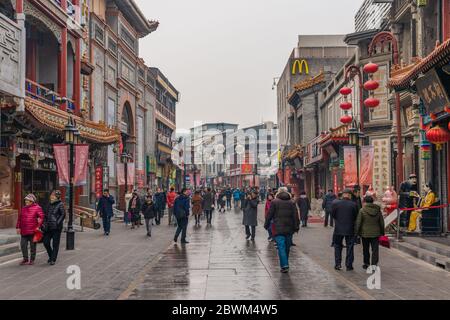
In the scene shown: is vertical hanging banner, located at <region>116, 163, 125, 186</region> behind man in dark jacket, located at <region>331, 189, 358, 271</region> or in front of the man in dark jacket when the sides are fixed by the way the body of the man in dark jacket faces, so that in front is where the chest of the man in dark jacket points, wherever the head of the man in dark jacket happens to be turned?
in front

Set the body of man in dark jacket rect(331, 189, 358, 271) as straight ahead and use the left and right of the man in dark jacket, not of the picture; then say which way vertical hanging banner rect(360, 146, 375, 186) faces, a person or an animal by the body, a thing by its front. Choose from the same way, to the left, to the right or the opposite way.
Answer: the opposite way

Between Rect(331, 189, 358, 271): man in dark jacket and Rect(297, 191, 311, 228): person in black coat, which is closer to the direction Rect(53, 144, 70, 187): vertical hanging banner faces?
the man in dark jacket

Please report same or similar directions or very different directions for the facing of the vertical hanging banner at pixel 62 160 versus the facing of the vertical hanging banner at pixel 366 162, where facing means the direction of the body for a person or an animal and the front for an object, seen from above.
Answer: same or similar directions

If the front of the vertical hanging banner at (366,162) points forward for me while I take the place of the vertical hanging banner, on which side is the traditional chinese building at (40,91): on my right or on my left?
on my right

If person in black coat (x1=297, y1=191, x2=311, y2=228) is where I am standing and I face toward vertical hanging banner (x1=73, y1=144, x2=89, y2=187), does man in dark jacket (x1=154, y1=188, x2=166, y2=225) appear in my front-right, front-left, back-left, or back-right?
front-right

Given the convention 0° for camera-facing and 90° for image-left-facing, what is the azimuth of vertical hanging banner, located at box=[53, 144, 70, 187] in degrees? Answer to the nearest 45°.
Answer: approximately 0°

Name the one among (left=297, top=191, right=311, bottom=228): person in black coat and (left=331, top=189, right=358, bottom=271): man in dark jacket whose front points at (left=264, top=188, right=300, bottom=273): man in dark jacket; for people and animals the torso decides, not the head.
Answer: the person in black coat

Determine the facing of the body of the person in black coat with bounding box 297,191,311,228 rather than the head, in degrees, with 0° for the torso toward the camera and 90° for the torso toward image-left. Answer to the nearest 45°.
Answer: approximately 0°

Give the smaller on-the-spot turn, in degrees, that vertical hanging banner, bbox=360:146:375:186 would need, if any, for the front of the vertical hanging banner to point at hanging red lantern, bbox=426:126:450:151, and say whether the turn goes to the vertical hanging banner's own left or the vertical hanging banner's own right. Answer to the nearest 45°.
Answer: approximately 45° to the vertical hanging banner's own left

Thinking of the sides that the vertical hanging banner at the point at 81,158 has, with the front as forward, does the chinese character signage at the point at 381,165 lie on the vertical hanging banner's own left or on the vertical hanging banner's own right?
on the vertical hanging banner's own left

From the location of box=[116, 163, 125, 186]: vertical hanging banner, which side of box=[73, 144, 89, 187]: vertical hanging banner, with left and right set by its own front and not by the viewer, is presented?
back

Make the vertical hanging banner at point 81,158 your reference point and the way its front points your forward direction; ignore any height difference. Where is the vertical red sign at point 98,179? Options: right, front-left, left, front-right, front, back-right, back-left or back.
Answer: back

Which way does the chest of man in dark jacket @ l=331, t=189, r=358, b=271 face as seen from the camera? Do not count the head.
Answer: away from the camera

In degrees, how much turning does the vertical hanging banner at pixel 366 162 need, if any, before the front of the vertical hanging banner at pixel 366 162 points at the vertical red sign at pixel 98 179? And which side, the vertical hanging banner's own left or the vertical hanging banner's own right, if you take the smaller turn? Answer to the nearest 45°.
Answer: approximately 135° to the vertical hanging banner's own right
